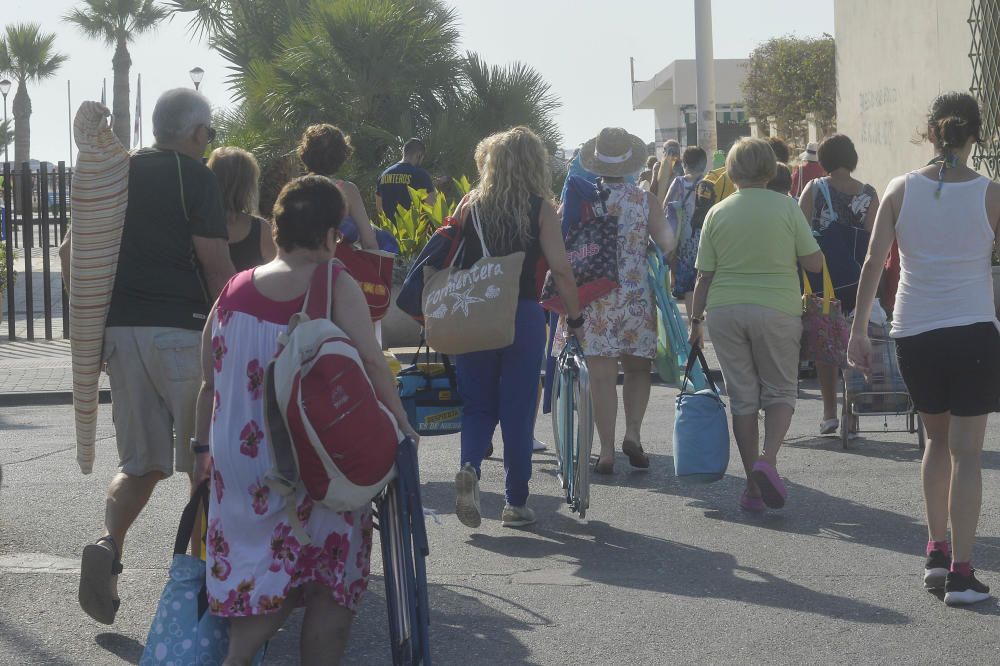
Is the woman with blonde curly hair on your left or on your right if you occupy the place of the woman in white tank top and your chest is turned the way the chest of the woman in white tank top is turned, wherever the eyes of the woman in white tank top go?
on your left

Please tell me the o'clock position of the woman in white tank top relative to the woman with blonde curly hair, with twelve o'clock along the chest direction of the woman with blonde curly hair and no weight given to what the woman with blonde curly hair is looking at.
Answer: The woman in white tank top is roughly at 4 o'clock from the woman with blonde curly hair.

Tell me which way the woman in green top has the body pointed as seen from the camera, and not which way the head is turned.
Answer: away from the camera

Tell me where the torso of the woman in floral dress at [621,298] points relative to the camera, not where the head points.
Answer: away from the camera

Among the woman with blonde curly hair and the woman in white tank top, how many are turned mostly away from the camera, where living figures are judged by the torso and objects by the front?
2

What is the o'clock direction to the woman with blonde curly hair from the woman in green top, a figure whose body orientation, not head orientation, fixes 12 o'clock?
The woman with blonde curly hair is roughly at 8 o'clock from the woman in green top.

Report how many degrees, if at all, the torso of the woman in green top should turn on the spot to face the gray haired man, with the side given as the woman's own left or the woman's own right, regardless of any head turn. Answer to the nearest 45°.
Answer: approximately 135° to the woman's own left

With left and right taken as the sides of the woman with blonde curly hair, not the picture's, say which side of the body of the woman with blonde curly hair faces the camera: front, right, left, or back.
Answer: back

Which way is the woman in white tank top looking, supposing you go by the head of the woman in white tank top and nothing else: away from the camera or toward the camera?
away from the camera

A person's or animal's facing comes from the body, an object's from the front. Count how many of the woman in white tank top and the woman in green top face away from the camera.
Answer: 2

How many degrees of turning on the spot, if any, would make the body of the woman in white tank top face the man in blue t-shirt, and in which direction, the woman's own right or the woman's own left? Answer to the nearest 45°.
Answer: approximately 45° to the woman's own left

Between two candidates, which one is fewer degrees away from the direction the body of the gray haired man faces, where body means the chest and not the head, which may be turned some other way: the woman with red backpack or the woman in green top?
the woman in green top

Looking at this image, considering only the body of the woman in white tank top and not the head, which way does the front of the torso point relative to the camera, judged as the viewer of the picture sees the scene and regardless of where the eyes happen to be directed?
away from the camera

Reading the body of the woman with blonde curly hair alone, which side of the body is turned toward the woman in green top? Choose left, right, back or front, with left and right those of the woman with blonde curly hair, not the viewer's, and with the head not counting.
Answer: right
